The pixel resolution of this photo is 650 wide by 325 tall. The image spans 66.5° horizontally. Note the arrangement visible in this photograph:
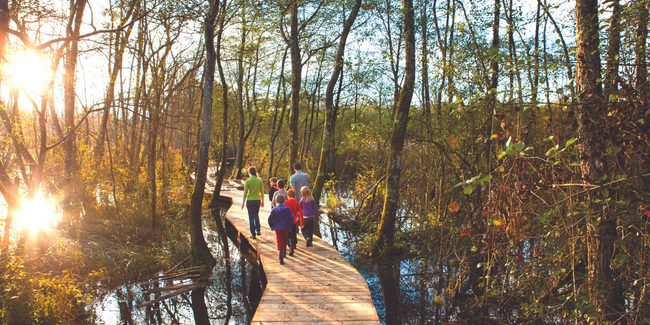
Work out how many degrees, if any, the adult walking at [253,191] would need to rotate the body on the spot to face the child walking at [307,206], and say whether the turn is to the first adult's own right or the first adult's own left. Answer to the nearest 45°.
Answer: approximately 135° to the first adult's own right

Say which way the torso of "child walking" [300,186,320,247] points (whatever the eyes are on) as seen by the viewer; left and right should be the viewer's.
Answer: facing away from the viewer

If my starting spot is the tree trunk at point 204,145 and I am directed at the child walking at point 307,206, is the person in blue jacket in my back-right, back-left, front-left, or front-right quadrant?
front-right

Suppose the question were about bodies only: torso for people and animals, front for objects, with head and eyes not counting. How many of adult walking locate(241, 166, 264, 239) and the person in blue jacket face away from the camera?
2

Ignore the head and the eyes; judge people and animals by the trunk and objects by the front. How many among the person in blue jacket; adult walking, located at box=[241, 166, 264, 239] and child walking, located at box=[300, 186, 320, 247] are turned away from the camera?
3

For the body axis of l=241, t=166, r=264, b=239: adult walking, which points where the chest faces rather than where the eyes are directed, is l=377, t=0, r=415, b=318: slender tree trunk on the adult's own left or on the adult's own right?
on the adult's own right

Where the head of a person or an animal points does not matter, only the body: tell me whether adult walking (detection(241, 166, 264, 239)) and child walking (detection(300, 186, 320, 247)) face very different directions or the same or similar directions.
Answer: same or similar directions

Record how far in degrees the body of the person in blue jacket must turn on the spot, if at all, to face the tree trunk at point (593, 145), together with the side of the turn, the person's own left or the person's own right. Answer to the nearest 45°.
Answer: approximately 135° to the person's own right

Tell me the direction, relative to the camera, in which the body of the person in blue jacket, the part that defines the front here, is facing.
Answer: away from the camera

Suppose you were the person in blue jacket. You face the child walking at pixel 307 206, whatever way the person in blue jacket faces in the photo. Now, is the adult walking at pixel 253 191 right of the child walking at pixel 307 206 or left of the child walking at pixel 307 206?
left

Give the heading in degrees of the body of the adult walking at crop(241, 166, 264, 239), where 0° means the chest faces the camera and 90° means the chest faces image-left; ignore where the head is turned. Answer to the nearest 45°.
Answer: approximately 180°

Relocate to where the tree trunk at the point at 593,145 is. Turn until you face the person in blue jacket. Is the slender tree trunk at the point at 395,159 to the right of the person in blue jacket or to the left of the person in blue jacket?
right

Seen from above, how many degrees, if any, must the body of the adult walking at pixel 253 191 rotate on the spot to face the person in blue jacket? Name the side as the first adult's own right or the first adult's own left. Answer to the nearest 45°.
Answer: approximately 180°
